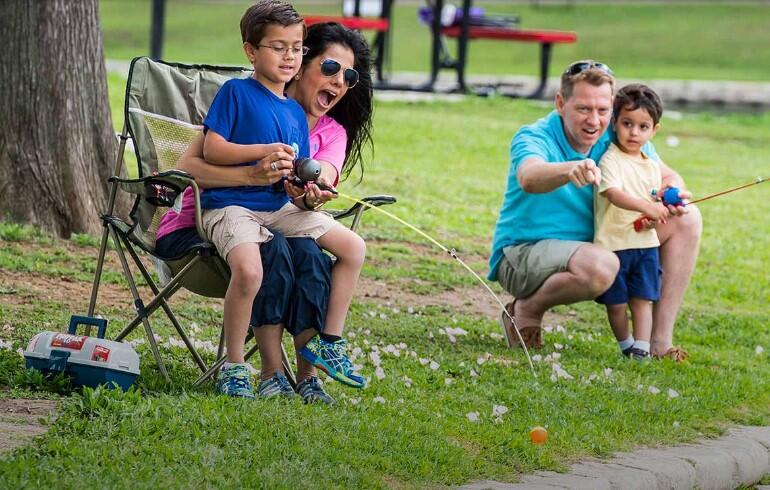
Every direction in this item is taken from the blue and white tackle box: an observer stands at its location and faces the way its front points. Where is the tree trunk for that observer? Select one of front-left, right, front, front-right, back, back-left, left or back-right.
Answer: back

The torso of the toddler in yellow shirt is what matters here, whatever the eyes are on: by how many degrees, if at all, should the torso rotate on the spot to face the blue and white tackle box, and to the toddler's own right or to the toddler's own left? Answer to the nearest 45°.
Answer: approximately 90° to the toddler's own right

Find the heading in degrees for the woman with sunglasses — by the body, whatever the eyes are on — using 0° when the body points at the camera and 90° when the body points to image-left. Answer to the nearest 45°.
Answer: approximately 315°

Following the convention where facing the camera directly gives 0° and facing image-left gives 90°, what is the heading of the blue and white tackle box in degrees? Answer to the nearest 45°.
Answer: approximately 0°

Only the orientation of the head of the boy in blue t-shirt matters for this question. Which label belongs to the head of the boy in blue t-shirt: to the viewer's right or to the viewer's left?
to the viewer's right

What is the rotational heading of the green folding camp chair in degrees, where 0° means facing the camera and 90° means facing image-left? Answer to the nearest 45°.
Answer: approximately 315°

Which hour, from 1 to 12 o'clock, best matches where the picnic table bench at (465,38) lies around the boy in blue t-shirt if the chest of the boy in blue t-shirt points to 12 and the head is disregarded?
The picnic table bench is roughly at 8 o'clock from the boy in blue t-shirt.

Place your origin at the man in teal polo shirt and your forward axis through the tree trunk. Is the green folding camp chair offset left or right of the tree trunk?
left

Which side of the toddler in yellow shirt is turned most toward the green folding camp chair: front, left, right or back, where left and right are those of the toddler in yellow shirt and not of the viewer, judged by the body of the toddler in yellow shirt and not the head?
right

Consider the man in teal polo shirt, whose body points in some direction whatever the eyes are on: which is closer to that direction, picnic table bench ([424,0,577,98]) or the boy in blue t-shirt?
the boy in blue t-shirt

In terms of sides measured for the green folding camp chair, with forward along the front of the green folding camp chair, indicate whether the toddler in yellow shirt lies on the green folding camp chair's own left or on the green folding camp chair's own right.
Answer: on the green folding camp chair's own left

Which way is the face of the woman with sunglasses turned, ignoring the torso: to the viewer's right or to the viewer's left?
to the viewer's right
